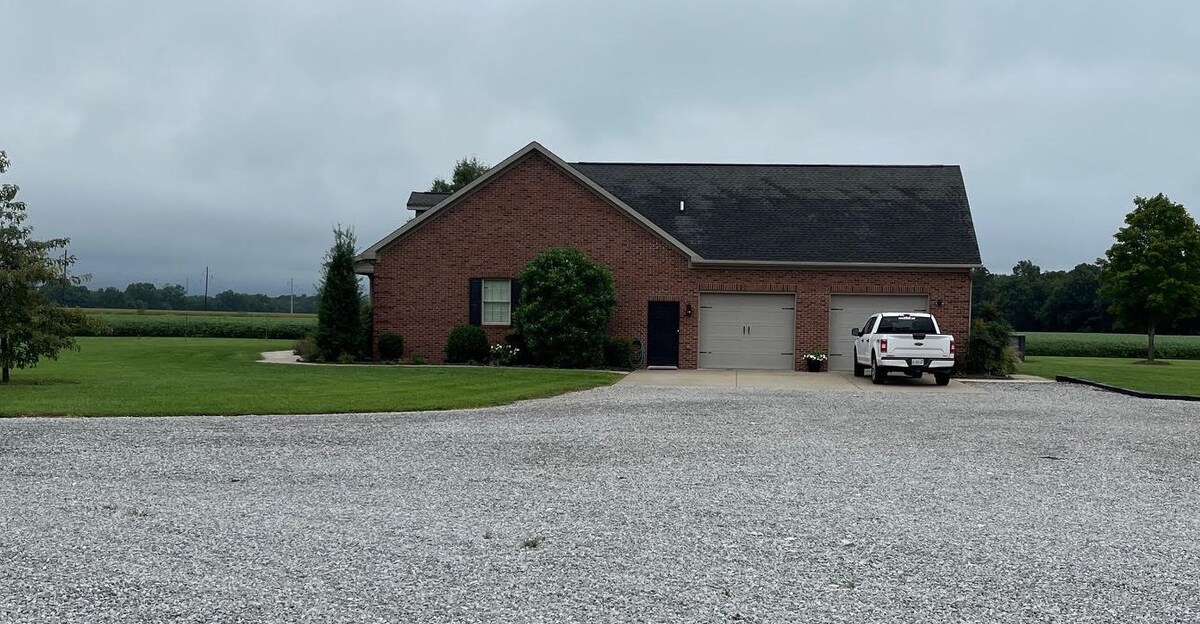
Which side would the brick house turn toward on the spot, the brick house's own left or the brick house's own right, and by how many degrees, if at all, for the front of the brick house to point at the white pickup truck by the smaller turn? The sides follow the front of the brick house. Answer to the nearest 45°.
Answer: approximately 45° to the brick house's own left

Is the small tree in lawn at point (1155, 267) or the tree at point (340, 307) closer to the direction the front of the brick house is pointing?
the tree

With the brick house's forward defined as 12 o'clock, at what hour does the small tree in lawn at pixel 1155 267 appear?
The small tree in lawn is roughly at 9 o'clock from the brick house.

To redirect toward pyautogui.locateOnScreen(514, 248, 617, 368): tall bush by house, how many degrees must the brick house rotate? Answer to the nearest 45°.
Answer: approximately 45° to its right

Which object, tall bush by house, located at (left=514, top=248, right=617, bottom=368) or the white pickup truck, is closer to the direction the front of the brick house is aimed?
the tall bush by house

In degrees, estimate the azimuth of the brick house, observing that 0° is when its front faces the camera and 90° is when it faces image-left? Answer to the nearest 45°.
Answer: approximately 90°

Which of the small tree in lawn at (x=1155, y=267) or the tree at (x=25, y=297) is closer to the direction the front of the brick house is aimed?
the tree
